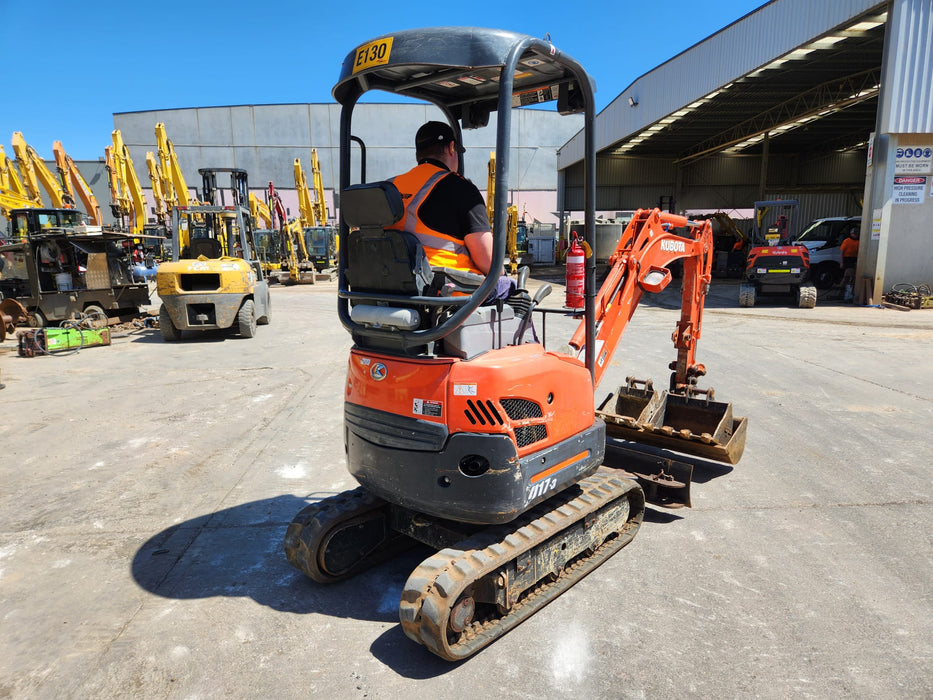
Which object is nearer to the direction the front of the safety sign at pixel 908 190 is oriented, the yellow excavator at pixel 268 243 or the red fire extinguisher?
the red fire extinguisher

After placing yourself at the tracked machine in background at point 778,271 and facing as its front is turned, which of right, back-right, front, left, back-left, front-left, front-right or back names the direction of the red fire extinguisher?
back

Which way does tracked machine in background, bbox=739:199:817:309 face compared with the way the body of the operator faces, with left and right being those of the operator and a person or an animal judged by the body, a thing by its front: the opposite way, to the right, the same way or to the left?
the same way

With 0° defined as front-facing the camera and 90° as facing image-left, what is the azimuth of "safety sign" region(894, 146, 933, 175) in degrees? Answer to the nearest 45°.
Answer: approximately 0°

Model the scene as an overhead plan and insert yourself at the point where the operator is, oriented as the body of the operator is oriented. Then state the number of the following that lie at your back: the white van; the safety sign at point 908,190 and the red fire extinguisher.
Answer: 0

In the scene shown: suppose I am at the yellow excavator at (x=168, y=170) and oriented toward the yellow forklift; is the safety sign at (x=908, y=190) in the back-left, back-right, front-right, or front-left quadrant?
front-left

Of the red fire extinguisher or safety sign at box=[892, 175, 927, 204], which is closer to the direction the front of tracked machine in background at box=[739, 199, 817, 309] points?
the safety sign

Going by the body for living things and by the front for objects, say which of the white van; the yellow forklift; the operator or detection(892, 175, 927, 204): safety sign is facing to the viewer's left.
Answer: the white van

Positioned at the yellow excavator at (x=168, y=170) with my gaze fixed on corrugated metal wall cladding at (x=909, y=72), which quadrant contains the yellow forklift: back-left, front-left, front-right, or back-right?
front-right

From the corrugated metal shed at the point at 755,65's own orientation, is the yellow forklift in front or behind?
in front

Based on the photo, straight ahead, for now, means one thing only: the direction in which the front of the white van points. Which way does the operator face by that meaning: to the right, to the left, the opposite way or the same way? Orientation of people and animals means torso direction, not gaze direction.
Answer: to the right

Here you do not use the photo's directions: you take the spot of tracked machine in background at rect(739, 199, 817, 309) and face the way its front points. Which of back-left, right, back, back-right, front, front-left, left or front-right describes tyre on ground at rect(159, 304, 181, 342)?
back-left

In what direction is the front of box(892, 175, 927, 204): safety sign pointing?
toward the camera

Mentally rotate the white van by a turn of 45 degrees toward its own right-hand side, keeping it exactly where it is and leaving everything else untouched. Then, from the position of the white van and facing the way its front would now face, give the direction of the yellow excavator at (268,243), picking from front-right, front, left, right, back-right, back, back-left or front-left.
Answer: front-left

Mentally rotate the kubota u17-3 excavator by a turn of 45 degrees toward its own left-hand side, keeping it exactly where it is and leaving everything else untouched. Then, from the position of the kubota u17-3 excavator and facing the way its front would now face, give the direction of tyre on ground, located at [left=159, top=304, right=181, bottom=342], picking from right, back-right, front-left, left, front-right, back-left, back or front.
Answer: front-left

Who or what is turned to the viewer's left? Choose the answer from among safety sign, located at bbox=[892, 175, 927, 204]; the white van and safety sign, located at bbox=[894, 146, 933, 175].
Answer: the white van

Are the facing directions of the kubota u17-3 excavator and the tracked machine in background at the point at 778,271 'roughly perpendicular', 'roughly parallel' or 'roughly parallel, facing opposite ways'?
roughly parallel

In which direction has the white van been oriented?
to the viewer's left

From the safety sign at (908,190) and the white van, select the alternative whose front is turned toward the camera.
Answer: the safety sign
